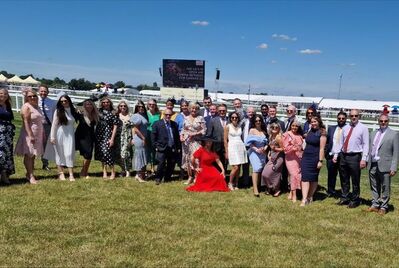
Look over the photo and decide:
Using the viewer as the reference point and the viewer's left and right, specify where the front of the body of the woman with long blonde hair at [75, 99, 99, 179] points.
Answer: facing the viewer and to the right of the viewer

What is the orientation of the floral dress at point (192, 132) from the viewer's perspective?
toward the camera

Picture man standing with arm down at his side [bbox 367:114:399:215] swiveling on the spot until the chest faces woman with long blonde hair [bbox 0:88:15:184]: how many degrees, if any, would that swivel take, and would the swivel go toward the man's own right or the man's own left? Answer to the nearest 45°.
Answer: approximately 45° to the man's own right

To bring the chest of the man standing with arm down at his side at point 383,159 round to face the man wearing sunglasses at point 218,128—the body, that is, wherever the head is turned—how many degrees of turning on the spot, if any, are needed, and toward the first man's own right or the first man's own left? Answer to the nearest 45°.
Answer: approximately 45° to the first man's own right

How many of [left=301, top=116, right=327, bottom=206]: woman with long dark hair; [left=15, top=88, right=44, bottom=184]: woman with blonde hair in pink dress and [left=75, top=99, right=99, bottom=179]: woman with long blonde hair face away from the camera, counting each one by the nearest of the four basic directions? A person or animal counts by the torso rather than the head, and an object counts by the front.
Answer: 0

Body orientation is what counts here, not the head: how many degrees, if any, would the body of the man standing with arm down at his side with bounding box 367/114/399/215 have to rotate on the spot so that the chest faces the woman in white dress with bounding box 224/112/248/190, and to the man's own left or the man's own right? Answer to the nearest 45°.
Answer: approximately 45° to the man's own right

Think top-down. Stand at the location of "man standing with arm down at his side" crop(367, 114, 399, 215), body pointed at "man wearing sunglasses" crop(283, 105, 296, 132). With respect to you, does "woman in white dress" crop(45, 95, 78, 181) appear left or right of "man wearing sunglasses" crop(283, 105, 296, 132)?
left

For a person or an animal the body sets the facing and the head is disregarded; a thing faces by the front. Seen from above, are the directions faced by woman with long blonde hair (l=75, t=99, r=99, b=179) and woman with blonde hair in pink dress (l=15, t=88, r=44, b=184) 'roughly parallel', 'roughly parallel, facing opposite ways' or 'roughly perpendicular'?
roughly parallel

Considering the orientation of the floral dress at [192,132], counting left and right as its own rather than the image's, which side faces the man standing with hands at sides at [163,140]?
right

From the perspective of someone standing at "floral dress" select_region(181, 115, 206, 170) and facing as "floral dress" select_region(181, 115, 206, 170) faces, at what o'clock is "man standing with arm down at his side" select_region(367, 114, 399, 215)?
The man standing with arm down at his side is roughly at 10 o'clock from the floral dress.

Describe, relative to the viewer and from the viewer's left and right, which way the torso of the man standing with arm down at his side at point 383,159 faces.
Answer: facing the viewer and to the left of the viewer

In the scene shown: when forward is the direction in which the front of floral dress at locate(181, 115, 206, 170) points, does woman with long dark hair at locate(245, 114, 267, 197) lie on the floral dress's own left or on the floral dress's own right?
on the floral dress's own left
